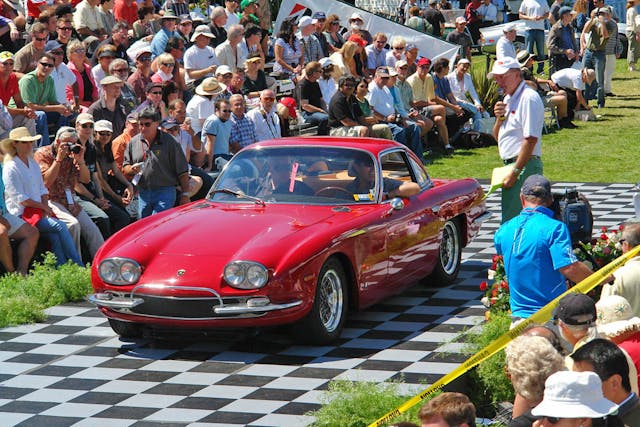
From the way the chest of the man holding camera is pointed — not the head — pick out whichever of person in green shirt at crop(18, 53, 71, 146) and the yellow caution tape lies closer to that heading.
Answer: the yellow caution tape

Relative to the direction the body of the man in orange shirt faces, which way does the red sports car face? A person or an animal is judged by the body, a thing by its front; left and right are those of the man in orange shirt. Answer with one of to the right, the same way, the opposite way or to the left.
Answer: to the right

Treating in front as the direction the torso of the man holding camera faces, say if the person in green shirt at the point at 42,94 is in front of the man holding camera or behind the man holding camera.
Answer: behind

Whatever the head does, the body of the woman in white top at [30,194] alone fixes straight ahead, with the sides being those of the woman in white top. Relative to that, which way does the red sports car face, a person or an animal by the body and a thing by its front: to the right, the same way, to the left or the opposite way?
to the right

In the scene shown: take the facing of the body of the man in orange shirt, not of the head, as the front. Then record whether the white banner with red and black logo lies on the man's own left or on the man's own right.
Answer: on the man's own left

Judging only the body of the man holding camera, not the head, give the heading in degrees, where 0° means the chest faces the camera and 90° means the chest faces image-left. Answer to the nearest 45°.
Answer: approximately 315°

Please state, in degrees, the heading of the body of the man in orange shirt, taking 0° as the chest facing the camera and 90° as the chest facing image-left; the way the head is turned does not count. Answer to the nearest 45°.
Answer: approximately 315°

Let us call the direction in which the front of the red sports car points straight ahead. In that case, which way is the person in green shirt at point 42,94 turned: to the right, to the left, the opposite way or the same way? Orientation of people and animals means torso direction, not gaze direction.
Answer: to the left

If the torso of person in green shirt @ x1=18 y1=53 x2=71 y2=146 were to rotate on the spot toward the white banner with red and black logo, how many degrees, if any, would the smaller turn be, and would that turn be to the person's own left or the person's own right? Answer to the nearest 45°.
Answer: approximately 90° to the person's own left
